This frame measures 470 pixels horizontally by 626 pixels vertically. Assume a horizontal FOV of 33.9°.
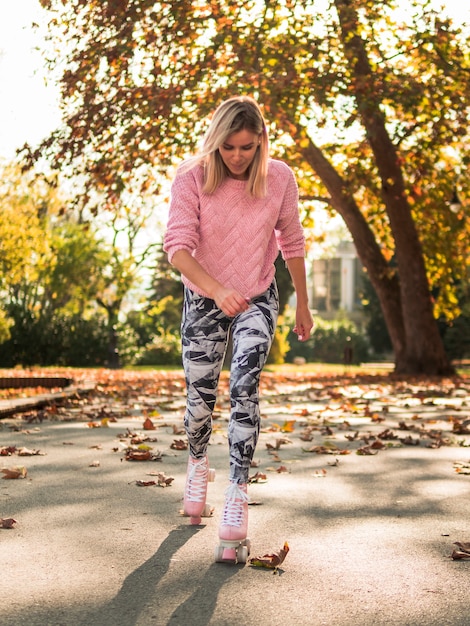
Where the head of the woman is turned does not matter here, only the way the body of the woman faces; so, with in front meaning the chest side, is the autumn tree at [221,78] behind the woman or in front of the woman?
behind

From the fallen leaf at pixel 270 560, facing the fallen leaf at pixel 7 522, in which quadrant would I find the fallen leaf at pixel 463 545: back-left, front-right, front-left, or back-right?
back-right

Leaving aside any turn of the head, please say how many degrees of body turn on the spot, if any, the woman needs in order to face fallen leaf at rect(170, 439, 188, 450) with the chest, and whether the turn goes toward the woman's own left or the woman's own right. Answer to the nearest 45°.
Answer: approximately 180°

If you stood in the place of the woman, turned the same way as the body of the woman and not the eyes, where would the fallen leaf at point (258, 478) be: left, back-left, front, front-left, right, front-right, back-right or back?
back

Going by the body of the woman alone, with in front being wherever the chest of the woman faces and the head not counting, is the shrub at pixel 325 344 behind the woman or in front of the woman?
behind

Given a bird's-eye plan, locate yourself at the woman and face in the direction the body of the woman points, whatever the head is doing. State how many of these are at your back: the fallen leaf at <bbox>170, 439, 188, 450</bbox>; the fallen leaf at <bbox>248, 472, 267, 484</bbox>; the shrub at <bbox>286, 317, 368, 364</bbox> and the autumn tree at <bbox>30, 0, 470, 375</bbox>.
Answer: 4

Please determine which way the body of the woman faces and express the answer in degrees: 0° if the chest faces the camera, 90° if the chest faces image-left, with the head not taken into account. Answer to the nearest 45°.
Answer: approximately 0°

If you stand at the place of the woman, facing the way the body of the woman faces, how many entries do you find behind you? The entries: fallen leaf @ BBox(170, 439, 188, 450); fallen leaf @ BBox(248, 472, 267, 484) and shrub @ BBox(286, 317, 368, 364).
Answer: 3
